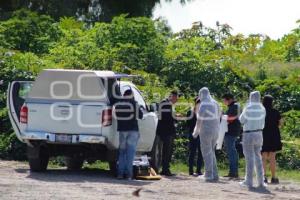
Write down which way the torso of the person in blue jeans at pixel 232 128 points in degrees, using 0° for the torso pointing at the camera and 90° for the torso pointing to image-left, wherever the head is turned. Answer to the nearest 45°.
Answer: approximately 90°

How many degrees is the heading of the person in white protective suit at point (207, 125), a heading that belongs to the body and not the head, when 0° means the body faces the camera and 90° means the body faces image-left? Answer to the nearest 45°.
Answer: approximately 135°

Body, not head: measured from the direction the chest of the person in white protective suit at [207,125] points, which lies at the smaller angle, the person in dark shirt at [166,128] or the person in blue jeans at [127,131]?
the person in dark shirt

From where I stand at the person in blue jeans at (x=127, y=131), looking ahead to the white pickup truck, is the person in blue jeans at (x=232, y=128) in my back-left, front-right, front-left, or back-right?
back-right

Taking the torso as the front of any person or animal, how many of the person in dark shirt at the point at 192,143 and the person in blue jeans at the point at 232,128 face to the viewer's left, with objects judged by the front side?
1

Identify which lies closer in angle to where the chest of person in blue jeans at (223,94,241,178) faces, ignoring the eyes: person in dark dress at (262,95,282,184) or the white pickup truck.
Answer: the white pickup truck
